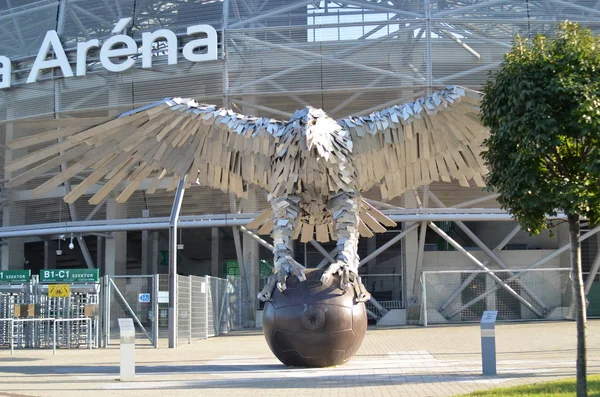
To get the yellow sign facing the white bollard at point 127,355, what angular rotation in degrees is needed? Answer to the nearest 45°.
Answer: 0° — it already faces it

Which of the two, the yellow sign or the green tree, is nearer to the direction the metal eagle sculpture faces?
the green tree

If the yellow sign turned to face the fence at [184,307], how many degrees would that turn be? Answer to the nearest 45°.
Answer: approximately 135° to its left

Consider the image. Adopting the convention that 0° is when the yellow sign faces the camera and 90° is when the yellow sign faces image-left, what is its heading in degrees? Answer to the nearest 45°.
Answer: approximately 0°

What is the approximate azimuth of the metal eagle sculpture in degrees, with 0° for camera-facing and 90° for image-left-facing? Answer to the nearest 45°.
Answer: approximately 0°

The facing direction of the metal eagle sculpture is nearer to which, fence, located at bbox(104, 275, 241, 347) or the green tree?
the green tree

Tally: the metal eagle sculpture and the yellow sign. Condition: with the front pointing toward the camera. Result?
2

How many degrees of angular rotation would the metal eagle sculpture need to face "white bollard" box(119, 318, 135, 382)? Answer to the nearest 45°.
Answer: approximately 45° to its right
